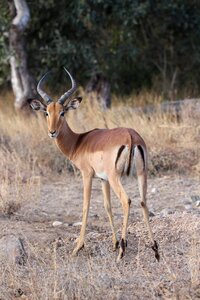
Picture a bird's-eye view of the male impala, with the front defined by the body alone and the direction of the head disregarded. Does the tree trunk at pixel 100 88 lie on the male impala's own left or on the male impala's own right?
on the male impala's own right

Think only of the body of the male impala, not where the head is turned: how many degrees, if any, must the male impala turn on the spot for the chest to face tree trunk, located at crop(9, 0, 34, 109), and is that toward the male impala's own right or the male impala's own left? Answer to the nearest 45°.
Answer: approximately 45° to the male impala's own right
